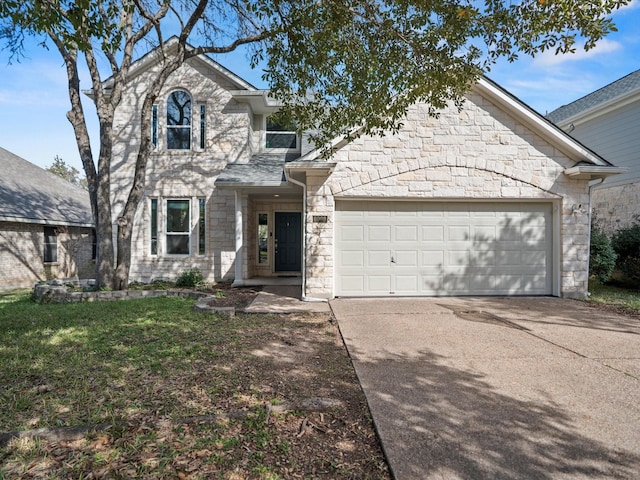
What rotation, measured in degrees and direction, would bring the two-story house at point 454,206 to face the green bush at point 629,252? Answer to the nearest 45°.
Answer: approximately 135° to its left

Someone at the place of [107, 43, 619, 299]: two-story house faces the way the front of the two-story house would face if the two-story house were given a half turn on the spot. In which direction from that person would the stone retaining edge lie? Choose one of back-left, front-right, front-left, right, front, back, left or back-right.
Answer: left

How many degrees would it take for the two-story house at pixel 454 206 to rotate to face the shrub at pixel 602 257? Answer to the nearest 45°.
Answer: approximately 135° to its left

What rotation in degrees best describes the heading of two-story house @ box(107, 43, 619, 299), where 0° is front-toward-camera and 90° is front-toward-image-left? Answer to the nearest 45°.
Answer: approximately 0°

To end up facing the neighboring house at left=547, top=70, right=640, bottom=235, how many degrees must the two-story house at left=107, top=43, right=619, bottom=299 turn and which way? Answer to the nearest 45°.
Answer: approximately 135° to its left

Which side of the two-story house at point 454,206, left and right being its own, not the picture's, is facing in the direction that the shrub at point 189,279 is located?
right

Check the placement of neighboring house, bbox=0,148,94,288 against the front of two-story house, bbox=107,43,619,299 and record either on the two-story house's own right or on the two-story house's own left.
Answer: on the two-story house's own right
